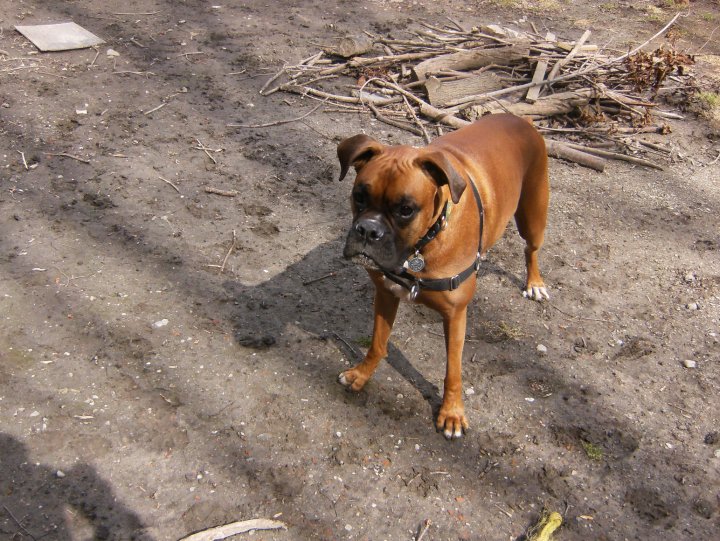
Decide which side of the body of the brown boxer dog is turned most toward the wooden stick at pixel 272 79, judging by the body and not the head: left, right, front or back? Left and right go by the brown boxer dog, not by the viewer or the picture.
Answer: right

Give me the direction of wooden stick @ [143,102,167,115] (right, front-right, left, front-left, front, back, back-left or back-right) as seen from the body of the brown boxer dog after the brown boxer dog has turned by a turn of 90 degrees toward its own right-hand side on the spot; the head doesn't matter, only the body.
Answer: front

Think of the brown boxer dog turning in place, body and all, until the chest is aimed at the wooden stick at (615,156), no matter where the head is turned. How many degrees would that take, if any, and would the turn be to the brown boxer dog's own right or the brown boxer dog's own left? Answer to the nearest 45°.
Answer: approximately 135° to the brown boxer dog's own right

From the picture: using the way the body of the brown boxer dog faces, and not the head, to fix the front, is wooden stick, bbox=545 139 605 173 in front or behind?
behind

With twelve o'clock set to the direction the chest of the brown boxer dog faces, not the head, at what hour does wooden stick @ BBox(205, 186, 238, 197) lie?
The wooden stick is roughly at 3 o'clock from the brown boxer dog.

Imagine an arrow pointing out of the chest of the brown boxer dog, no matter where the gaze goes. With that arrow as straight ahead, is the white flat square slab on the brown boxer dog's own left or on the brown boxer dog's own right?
on the brown boxer dog's own right

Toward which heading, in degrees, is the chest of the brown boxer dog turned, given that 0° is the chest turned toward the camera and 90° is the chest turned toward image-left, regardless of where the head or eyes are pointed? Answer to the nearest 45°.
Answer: approximately 45°

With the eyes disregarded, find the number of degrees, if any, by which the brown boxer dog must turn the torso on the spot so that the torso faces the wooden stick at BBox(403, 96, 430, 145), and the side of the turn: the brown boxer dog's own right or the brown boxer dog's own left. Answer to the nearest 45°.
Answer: approximately 135° to the brown boxer dog's own right
